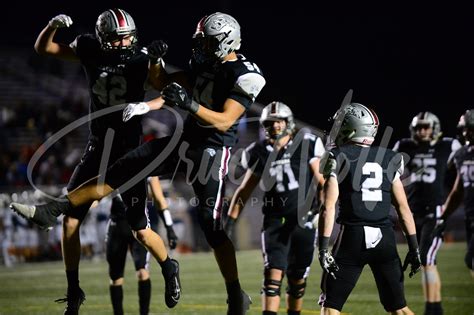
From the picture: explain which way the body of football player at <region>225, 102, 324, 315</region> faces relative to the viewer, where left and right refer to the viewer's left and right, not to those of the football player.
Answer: facing the viewer

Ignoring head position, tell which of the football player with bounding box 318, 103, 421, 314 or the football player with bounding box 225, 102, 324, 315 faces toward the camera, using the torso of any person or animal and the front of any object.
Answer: the football player with bounding box 225, 102, 324, 315

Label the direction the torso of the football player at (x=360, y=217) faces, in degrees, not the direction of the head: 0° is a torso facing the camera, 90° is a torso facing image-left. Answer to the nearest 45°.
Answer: approximately 180°

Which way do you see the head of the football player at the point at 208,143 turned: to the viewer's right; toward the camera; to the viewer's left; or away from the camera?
to the viewer's left

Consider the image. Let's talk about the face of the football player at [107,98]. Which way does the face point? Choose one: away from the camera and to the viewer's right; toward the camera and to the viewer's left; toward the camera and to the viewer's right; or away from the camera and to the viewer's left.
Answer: toward the camera and to the viewer's right

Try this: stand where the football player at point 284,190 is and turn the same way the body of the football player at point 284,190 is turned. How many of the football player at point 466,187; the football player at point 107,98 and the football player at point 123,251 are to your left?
1

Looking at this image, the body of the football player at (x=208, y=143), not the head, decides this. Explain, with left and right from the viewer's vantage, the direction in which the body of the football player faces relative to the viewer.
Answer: facing the viewer and to the left of the viewer
